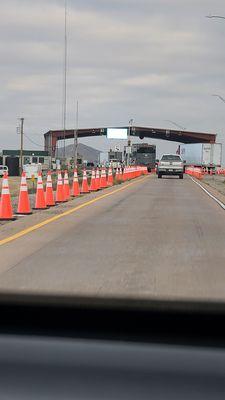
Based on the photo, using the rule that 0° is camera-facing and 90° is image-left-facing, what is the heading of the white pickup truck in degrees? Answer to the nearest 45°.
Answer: approximately 180°

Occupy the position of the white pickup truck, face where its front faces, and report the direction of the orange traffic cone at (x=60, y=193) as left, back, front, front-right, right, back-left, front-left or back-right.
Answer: back
